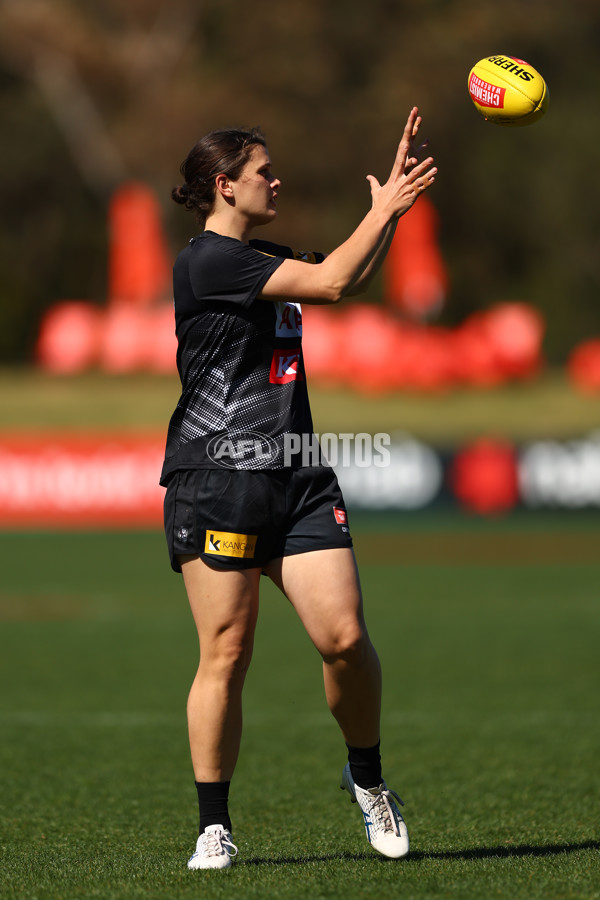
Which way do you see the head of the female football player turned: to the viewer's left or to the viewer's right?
to the viewer's right

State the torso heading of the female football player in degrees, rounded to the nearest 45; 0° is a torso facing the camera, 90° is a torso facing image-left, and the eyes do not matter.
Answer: approximately 315°
